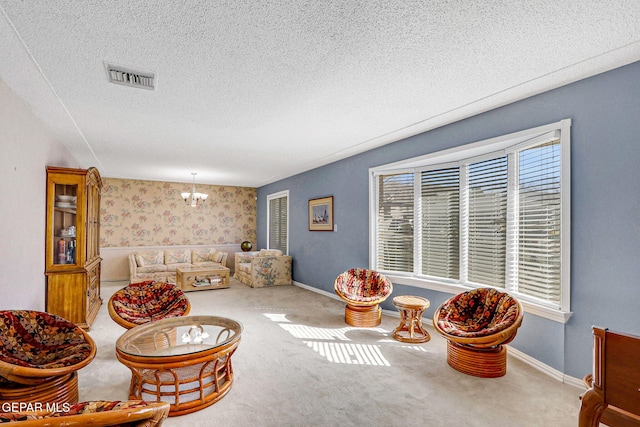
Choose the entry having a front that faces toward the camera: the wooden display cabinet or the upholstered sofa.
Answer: the upholstered sofa

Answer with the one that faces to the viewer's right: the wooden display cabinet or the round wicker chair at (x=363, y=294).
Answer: the wooden display cabinet

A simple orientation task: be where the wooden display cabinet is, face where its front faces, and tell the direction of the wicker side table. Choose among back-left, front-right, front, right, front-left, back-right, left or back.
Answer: front-right

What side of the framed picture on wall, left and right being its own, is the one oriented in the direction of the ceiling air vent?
front

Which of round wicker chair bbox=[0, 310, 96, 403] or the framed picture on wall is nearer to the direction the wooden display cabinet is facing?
the framed picture on wall

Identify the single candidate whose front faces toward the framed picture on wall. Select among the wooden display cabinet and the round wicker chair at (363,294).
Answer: the wooden display cabinet

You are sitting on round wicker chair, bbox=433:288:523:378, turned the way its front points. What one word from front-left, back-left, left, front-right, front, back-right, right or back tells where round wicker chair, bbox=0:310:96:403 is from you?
front

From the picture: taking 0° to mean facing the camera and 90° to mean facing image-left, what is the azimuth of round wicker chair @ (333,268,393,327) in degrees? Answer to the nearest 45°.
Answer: approximately 0°

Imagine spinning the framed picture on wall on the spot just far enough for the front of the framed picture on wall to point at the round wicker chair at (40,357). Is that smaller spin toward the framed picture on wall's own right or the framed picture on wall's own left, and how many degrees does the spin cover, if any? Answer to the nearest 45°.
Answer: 0° — it already faces it

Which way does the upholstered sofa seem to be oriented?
toward the camera

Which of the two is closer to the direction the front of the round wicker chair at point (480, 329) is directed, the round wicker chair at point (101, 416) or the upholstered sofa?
the round wicker chair

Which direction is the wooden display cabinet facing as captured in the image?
to the viewer's right

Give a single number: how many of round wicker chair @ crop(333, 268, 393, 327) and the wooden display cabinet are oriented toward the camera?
1

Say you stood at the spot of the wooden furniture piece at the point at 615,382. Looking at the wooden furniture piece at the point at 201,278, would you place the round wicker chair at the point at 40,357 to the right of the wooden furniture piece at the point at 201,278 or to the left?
left

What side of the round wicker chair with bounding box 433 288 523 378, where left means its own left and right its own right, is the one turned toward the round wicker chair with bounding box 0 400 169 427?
front
